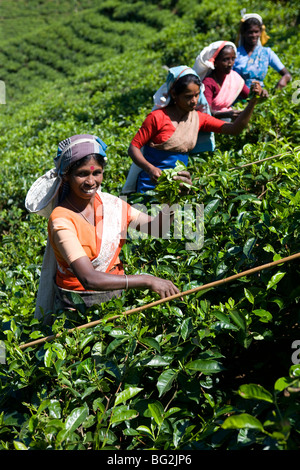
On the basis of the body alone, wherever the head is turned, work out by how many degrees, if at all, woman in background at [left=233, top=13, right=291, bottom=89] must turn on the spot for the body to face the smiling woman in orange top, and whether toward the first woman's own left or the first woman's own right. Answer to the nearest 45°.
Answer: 0° — they already face them

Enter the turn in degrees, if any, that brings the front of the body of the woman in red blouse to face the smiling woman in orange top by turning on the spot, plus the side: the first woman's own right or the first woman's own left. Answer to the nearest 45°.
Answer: approximately 45° to the first woman's own right

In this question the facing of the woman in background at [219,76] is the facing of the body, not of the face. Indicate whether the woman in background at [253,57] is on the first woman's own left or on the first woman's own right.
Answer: on the first woman's own left

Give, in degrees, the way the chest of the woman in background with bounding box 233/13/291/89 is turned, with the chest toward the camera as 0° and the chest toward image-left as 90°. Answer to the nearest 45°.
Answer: approximately 0°

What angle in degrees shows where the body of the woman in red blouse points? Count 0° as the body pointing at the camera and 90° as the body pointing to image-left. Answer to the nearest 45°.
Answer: approximately 315°

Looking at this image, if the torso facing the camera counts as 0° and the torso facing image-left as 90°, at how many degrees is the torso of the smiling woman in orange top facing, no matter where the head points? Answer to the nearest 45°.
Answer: approximately 315°

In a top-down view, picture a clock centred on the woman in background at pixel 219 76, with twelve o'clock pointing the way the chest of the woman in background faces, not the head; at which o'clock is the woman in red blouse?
The woman in red blouse is roughly at 2 o'clock from the woman in background.

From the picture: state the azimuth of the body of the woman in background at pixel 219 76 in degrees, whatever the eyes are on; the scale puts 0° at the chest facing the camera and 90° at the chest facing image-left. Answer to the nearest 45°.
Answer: approximately 315°

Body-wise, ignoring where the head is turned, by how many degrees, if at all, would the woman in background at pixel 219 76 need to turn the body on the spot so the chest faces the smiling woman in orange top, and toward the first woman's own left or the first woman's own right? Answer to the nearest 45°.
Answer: approximately 45° to the first woman's own right
